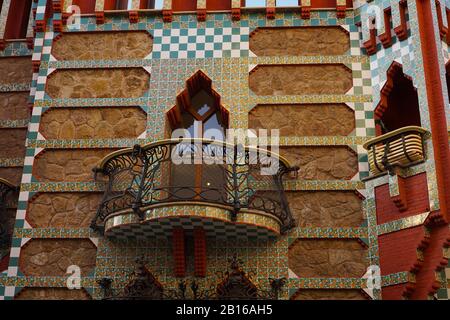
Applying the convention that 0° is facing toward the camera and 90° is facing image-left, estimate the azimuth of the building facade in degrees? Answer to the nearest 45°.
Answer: approximately 0°
